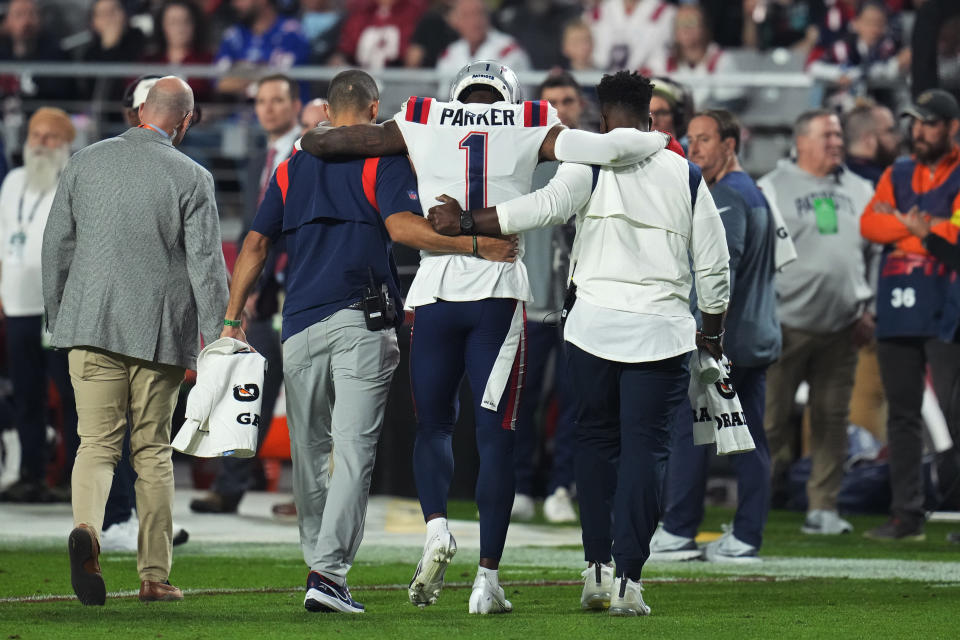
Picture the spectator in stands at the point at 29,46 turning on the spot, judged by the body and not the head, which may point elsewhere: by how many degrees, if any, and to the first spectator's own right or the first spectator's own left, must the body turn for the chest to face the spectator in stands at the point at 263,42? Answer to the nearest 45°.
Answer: approximately 90° to the first spectator's own left

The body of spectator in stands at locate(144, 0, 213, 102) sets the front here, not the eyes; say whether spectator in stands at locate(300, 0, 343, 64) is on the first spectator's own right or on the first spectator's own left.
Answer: on the first spectator's own left

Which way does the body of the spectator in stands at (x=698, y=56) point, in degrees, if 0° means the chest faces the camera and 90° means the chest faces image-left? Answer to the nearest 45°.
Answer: approximately 0°

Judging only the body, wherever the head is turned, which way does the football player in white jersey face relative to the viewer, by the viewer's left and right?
facing away from the viewer

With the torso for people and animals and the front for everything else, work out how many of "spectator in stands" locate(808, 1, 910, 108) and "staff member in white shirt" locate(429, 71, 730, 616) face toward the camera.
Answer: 1

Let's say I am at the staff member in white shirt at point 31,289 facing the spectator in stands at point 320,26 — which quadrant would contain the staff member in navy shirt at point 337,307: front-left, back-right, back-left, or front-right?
back-right

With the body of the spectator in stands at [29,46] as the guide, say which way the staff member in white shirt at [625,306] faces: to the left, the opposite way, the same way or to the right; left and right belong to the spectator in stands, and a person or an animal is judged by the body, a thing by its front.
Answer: the opposite way

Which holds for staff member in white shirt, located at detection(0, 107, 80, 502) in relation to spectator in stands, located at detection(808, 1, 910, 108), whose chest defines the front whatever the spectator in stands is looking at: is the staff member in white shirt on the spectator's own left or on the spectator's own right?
on the spectator's own right

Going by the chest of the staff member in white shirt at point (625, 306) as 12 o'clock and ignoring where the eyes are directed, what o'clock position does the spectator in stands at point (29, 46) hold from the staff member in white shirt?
The spectator in stands is roughly at 11 o'clock from the staff member in white shirt.

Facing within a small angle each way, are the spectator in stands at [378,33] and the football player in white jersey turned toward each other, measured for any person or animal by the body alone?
yes

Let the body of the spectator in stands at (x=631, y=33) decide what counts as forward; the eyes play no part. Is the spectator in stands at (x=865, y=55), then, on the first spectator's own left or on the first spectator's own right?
on the first spectator's own left

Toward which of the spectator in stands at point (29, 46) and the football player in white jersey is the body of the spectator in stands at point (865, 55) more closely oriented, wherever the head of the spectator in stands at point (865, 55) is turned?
the football player in white jersey
